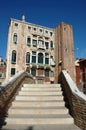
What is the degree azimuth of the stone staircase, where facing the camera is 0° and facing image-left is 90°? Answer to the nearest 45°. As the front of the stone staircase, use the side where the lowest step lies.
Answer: approximately 0°

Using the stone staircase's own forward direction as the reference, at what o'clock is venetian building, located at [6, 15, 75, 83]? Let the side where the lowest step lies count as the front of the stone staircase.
The venetian building is roughly at 6 o'clock from the stone staircase.

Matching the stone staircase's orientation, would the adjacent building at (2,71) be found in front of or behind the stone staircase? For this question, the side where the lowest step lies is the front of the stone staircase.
behind
